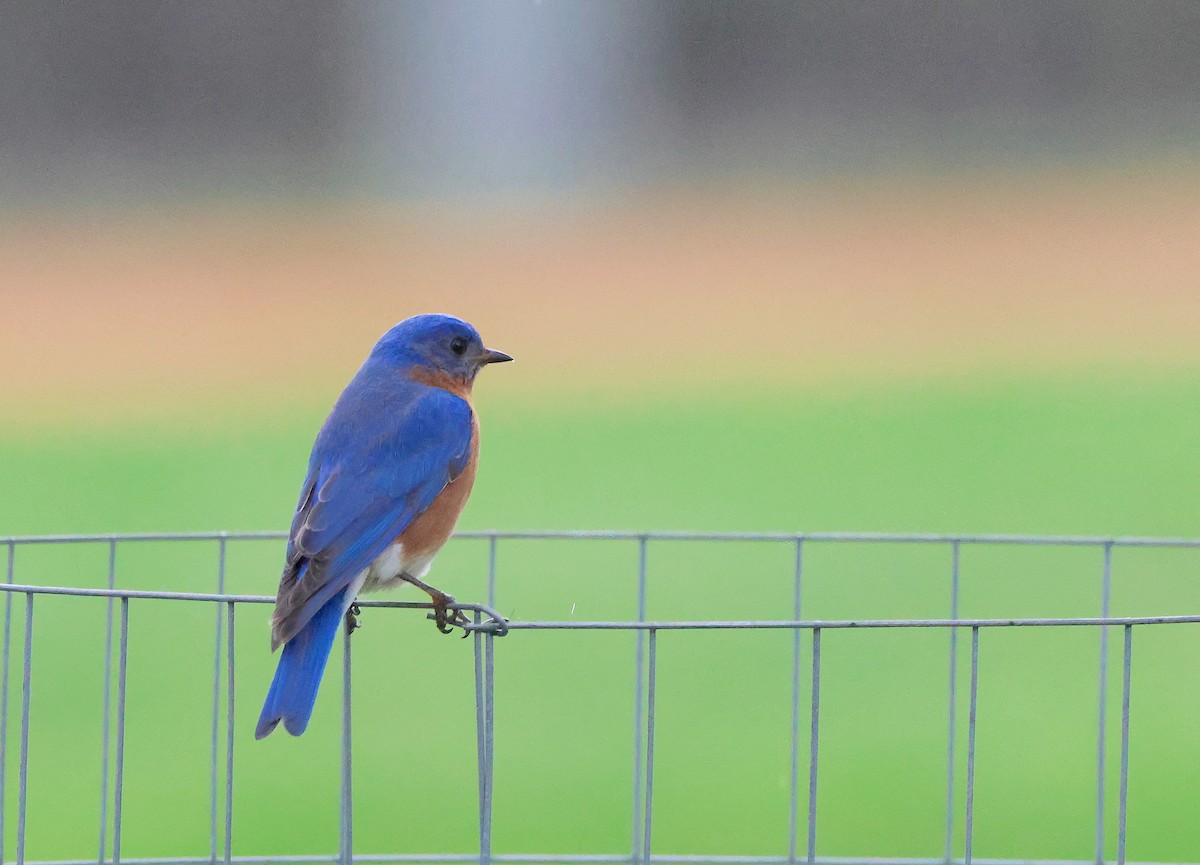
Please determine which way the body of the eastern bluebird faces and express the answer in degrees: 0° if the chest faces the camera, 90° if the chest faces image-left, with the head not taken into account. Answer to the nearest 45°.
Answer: approximately 225°
